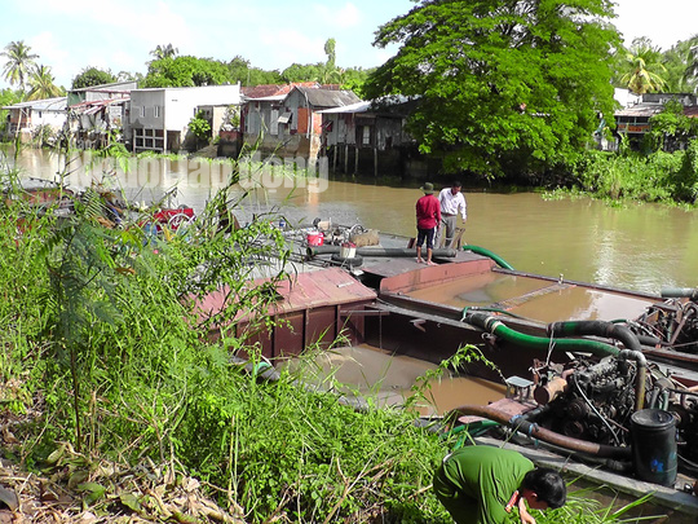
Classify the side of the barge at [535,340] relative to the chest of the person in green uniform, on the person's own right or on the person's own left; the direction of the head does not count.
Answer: on the person's own left

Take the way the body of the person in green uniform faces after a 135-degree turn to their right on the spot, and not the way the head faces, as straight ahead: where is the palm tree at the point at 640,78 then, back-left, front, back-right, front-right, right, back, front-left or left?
back-right

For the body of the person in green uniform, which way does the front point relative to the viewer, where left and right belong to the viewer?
facing to the right of the viewer

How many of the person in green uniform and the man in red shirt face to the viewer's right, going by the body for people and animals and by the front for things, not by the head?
1

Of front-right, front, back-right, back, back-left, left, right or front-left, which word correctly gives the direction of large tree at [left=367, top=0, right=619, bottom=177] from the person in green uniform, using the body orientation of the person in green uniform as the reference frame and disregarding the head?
left

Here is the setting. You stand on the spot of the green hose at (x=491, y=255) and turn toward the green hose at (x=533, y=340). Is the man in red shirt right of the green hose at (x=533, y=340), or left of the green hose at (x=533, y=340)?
right
